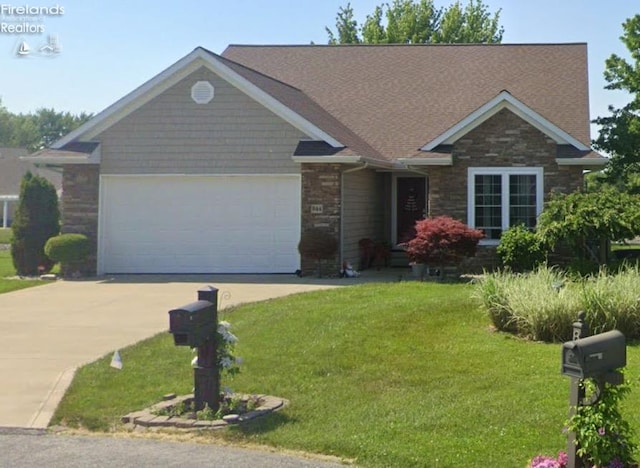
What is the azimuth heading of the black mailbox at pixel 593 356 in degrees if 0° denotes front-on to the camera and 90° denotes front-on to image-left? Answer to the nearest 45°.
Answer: approximately 45°

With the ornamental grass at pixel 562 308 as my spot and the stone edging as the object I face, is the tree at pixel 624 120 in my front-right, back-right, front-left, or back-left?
back-right

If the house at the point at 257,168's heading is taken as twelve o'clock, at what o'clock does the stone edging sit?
The stone edging is roughly at 12 o'clock from the house.

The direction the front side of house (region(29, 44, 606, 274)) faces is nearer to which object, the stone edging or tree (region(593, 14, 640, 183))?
the stone edging

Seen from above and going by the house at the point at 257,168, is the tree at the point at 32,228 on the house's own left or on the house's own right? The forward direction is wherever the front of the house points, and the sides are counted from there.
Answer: on the house's own right

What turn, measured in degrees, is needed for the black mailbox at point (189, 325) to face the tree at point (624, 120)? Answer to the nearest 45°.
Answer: approximately 180°

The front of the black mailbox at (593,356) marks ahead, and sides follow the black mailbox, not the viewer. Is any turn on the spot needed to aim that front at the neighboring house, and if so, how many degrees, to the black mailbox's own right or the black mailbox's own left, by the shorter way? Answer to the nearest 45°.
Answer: approximately 90° to the black mailbox's own right

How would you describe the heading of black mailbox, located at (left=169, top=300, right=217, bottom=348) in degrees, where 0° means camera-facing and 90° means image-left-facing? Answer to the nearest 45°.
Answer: approximately 45°

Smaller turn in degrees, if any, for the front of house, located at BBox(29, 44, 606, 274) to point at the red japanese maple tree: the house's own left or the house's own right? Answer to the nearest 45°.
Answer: approximately 45° to the house's own left

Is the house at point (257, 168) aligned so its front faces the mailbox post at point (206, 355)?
yes
